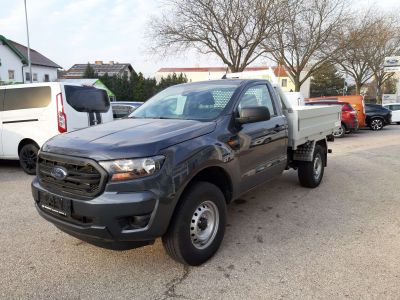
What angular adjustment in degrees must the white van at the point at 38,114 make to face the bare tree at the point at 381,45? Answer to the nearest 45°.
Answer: approximately 90° to its right

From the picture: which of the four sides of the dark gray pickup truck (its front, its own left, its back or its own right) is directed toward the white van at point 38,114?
right

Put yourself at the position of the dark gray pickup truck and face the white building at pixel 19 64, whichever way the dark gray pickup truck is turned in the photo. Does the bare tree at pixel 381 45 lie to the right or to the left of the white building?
right

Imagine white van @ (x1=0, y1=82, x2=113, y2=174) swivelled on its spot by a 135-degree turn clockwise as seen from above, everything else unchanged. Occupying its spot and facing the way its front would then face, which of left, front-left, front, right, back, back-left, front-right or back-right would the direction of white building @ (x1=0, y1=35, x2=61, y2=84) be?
left

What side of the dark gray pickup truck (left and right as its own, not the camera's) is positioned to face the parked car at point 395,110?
back

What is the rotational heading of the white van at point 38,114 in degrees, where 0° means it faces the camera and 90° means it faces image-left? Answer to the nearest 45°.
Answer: approximately 135°

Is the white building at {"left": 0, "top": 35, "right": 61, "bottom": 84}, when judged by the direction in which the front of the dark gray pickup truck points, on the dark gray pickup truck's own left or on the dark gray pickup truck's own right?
on the dark gray pickup truck's own right

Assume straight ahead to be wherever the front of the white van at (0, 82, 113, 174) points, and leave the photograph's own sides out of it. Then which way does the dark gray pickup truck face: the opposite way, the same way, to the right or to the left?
to the left

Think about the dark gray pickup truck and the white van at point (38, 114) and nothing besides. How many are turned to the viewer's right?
0

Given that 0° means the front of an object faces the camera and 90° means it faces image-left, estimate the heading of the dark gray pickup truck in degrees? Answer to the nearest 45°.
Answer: approximately 45°
